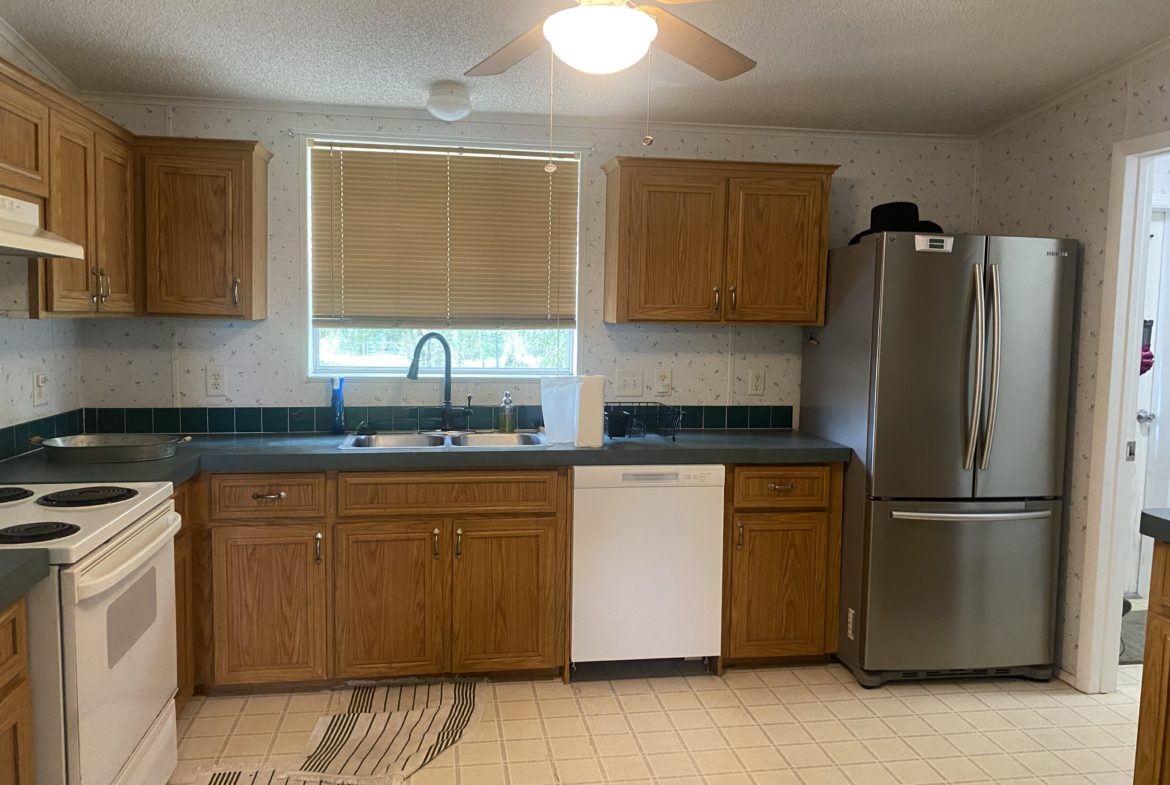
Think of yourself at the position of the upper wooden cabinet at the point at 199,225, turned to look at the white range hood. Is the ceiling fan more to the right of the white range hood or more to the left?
left

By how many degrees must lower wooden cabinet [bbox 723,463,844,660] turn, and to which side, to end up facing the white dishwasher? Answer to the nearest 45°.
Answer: approximately 45° to its right

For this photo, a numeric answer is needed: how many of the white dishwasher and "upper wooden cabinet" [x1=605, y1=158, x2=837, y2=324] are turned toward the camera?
2

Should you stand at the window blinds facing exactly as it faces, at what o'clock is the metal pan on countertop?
The metal pan on countertop is roughly at 2 o'clock from the window blinds.

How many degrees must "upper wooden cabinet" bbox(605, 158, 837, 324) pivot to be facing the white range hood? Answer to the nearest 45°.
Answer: approximately 45° to its right

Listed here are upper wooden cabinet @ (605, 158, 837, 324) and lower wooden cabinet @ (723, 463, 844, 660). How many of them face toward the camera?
2

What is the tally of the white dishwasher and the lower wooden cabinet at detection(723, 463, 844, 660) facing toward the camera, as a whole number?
2

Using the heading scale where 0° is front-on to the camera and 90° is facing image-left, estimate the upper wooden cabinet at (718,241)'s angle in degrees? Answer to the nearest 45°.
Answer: approximately 0°

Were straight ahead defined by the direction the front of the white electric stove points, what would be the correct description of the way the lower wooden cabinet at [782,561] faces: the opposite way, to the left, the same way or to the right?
to the right

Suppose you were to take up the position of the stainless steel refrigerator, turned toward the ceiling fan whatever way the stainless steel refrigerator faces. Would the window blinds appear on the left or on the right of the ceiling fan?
right

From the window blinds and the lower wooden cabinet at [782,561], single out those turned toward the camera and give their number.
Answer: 2
